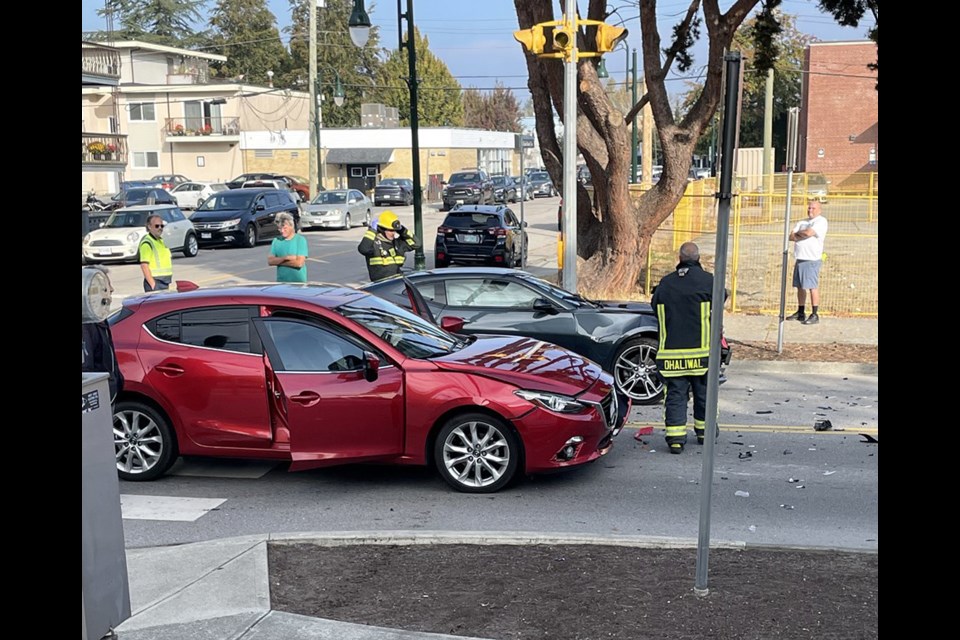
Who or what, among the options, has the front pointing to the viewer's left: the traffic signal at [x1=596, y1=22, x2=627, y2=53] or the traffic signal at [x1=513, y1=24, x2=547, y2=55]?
the traffic signal at [x1=513, y1=24, x2=547, y2=55]

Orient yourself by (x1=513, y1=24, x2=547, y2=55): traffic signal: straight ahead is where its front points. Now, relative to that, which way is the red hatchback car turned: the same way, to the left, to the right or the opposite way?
the opposite way

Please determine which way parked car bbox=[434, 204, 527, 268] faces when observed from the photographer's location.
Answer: facing away from the viewer

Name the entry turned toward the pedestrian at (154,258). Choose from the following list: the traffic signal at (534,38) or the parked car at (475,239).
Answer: the traffic signal

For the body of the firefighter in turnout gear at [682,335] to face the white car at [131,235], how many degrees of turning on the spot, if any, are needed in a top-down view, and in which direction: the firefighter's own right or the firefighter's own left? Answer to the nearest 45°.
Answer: approximately 45° to the firefighter's own left

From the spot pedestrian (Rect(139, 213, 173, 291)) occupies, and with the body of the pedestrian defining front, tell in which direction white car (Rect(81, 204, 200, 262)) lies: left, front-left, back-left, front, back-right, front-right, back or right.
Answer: back-left

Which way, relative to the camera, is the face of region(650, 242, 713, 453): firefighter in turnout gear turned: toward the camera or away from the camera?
away from the camera

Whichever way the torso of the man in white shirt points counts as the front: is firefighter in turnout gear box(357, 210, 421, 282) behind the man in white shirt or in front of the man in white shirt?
in front

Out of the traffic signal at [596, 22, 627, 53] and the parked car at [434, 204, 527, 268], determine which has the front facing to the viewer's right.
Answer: the traffic signal

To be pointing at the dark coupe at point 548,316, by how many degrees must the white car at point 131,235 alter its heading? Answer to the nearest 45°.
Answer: approximately 45° to its left

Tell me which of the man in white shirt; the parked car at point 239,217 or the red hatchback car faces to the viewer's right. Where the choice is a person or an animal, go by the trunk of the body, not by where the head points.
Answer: the red hatchback car
